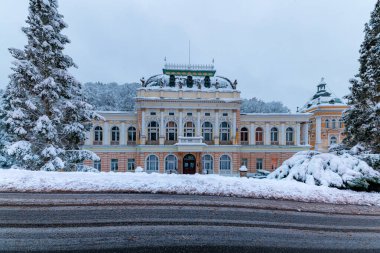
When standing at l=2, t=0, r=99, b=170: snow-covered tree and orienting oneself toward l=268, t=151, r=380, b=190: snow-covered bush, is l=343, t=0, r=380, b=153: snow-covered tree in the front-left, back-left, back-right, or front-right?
front-left

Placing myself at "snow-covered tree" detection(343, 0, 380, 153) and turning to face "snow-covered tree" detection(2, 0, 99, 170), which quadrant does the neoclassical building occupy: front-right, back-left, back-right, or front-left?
front-right

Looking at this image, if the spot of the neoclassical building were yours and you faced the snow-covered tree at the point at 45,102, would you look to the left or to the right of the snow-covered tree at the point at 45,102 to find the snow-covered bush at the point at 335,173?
left

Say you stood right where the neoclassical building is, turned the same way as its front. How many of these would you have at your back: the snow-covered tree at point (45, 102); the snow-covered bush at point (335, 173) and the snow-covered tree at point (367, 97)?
0

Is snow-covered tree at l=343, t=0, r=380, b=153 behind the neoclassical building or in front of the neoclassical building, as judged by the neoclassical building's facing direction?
in front

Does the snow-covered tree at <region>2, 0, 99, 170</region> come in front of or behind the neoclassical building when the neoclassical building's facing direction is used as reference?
in front

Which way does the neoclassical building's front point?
toward the camera

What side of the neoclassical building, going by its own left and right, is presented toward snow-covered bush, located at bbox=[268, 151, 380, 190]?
front

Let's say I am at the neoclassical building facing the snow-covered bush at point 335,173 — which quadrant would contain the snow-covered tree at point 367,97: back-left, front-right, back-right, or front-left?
front-left
